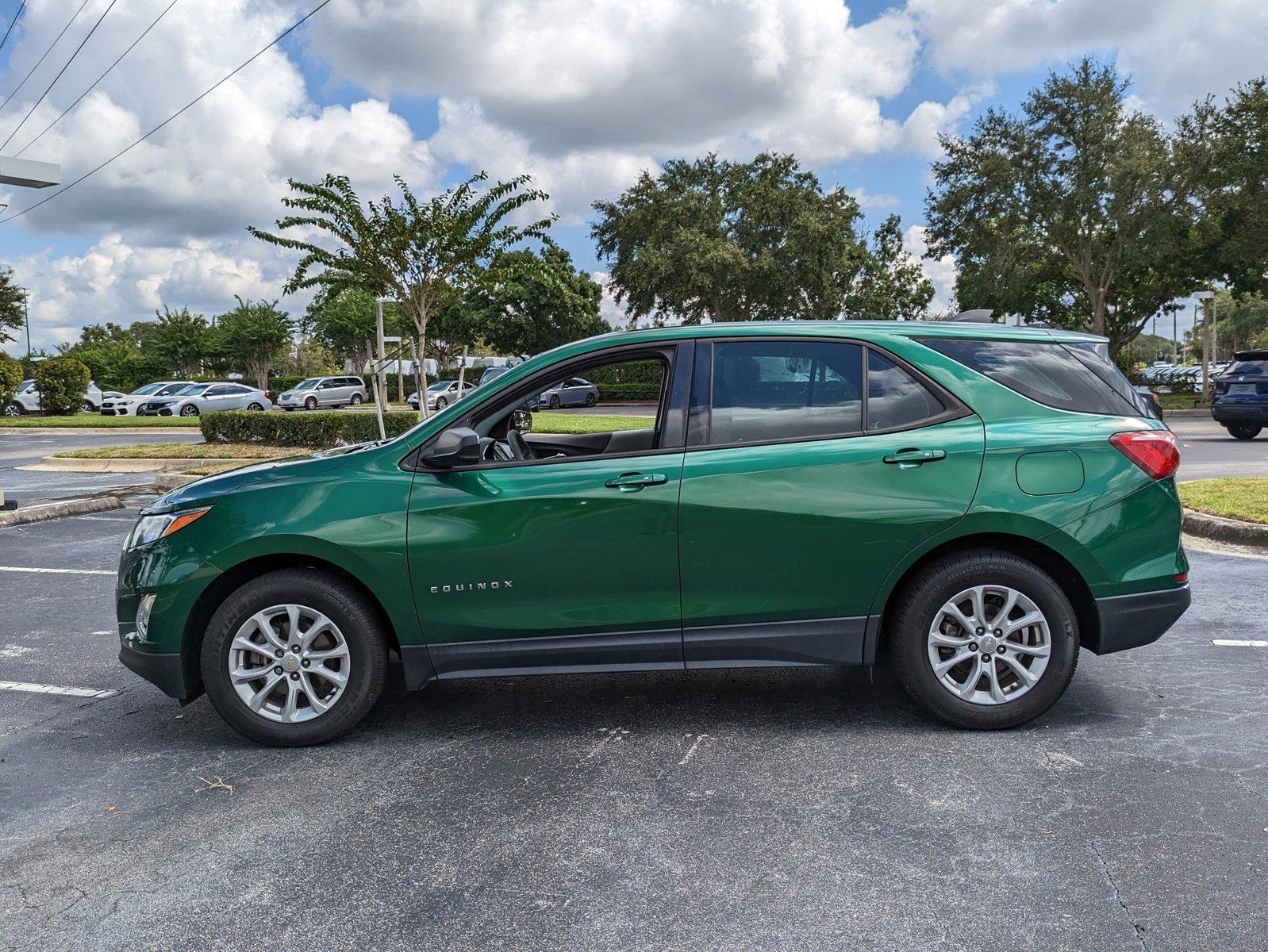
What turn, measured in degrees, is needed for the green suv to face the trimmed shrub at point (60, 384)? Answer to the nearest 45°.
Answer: approximately 45° to its right

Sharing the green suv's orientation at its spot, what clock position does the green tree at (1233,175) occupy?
The green tree is roughly at 4 o'clock from the green suv.

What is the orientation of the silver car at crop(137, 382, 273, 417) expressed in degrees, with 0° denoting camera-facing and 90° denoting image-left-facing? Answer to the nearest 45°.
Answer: approximately 45°

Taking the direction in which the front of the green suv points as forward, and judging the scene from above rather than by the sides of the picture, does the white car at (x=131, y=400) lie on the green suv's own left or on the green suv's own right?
on the green suv's own right

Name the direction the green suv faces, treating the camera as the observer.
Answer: facing to the left of the viewer
